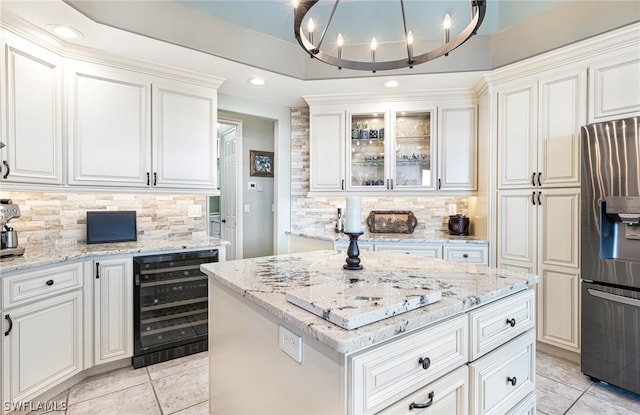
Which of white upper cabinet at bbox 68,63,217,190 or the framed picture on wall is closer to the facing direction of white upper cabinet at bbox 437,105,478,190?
the white upper cabinet

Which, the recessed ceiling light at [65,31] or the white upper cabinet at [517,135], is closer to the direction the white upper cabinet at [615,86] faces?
the recessed ceiling light

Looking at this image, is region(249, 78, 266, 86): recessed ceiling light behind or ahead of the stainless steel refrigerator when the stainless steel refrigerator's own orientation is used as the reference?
ahead

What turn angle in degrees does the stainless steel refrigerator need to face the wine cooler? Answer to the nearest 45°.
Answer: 0° — it already faces it

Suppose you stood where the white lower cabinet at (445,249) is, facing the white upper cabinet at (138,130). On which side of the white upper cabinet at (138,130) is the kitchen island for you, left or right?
left

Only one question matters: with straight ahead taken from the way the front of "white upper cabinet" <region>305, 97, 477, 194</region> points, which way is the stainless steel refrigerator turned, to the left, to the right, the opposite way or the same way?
to the right

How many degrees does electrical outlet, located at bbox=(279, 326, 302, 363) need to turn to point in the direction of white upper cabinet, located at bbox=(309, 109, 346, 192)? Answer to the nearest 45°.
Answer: approximately 135° to its right
